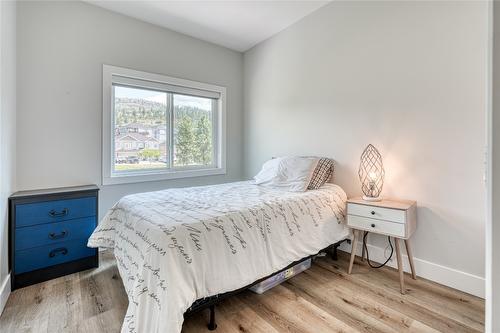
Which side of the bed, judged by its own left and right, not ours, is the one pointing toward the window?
right

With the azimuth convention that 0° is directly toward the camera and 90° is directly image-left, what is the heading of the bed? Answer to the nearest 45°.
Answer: approximately 45°

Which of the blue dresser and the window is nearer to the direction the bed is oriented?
the blue dresser

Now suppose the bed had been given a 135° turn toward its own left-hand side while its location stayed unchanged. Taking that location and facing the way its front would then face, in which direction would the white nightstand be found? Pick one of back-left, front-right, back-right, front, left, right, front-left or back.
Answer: front
